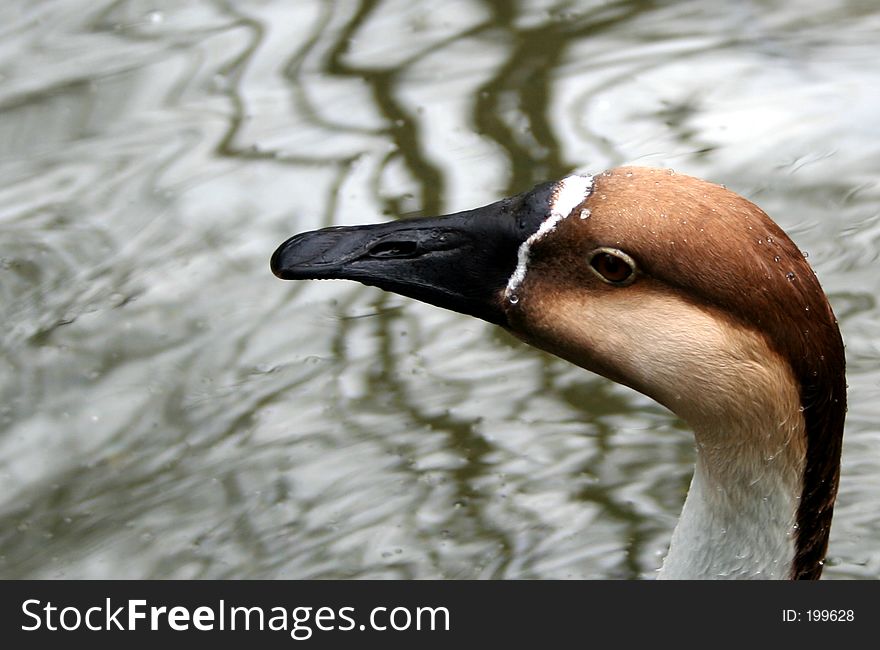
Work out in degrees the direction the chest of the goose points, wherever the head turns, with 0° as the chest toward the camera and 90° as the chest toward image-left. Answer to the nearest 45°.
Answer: approximately 90°
